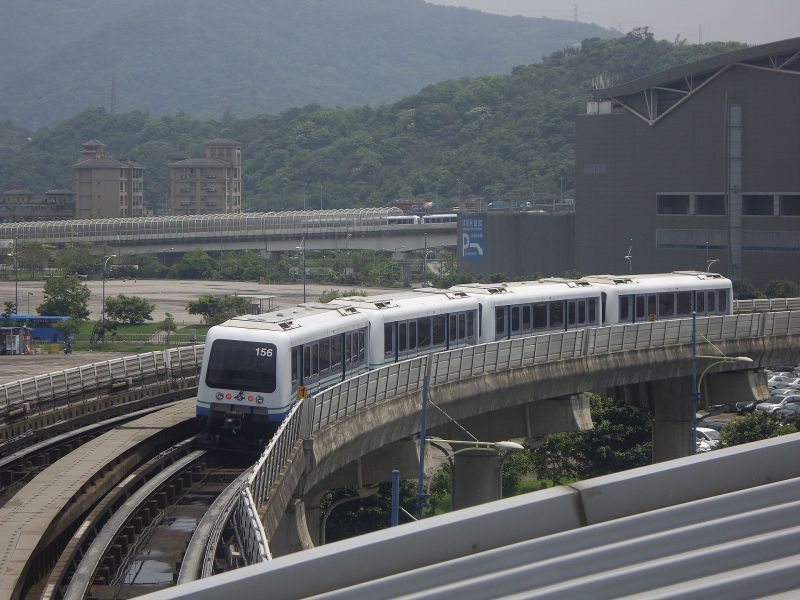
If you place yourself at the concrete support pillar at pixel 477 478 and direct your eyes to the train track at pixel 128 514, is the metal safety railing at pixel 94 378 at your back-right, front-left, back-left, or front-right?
front-right

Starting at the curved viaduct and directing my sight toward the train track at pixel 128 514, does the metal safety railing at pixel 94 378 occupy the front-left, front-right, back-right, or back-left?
front-right

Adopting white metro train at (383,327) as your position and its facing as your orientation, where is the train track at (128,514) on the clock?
The train track is roughly at 11 o'clock from the white metro train.

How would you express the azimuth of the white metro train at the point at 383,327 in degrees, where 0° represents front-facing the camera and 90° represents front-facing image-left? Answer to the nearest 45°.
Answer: approximately 45°

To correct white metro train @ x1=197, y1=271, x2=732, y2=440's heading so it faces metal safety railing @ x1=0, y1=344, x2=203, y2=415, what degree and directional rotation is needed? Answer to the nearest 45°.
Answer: approximately 45° to its right
